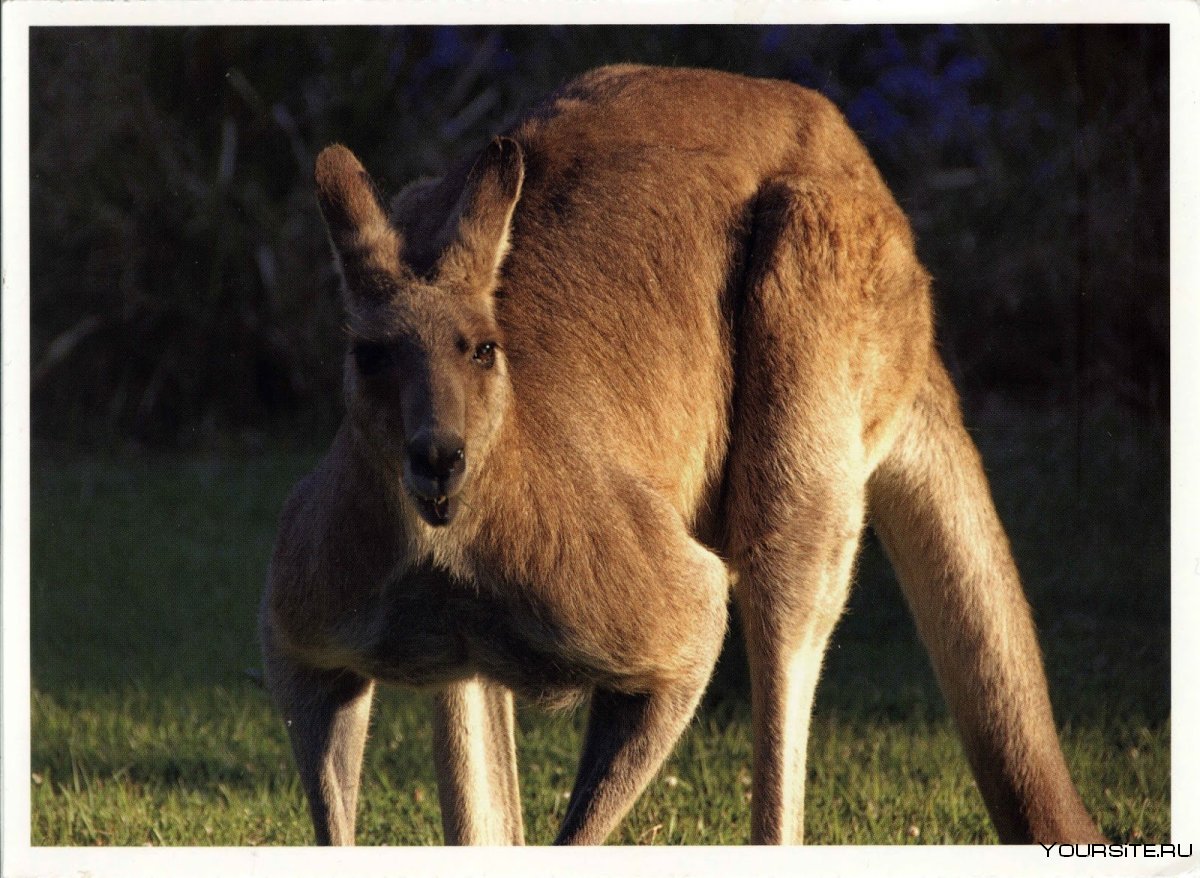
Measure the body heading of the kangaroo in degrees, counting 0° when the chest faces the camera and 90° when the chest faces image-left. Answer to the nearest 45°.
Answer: approximately 45°
